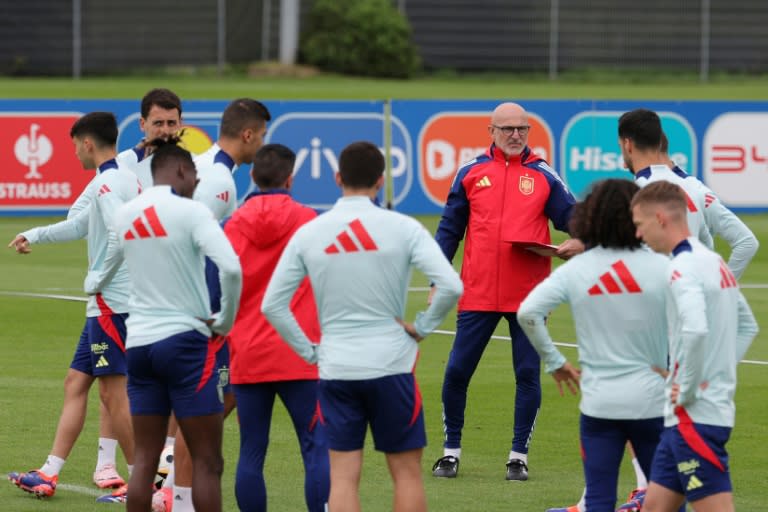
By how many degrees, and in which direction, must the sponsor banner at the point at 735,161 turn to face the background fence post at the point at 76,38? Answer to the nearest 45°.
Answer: approximately 135° to its right

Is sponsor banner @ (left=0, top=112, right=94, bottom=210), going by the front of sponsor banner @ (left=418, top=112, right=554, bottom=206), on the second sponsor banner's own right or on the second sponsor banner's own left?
on the second sponsor banner's own right

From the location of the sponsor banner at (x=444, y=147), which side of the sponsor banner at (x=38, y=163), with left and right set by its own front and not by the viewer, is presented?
left

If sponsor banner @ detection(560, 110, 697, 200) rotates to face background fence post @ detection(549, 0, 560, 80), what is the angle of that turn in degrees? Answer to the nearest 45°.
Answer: approximately 180°

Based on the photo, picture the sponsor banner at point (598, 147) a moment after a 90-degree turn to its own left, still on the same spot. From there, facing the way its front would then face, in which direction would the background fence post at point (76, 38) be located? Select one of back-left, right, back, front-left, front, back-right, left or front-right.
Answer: back-left

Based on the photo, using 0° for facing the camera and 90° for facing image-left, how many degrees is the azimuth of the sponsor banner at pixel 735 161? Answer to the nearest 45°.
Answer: approximately 0°

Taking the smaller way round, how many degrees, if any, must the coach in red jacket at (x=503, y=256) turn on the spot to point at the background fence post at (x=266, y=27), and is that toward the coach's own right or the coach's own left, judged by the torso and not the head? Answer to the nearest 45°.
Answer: approximately 180°

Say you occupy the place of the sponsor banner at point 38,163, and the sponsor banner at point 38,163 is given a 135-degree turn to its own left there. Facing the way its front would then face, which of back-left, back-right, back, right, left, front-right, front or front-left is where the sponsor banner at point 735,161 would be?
front-right

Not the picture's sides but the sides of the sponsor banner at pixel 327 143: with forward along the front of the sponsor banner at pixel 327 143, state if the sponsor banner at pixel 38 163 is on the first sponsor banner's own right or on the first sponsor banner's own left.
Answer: on the first sponsor banner's own right
